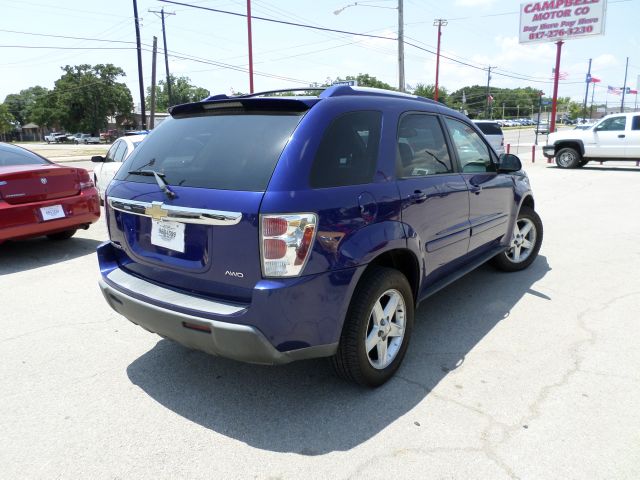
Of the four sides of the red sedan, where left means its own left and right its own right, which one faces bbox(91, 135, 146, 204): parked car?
right

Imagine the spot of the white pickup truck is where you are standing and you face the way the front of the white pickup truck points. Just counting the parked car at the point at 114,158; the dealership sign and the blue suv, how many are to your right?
1

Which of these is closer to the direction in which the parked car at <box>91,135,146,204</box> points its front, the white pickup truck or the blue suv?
the blue suv

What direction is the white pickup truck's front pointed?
to the viewer's left

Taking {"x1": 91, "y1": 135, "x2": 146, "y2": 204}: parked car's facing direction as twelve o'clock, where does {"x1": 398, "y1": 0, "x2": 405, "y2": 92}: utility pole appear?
The utility pole is roughly at 6 o'clock from the parked car.

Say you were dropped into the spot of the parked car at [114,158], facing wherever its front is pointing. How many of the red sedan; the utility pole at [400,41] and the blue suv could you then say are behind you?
1

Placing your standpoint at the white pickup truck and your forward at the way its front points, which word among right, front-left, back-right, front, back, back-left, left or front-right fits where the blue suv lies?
left

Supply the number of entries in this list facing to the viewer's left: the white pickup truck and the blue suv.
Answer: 1

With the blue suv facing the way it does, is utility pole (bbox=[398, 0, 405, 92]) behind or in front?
in front

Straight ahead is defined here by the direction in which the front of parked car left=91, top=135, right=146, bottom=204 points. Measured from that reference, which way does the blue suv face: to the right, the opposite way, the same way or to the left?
the opposite way

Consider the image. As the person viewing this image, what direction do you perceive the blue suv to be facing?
facing away from the viewer and to the right of the viewer

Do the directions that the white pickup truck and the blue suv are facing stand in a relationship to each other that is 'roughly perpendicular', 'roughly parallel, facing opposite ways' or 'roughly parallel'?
roughly perpendicular

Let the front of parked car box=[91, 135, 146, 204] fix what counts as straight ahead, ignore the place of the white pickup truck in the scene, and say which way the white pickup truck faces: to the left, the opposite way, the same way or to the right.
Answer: to the right

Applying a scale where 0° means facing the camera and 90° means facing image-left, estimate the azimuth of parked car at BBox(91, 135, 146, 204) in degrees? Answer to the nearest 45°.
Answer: approximately 45°
